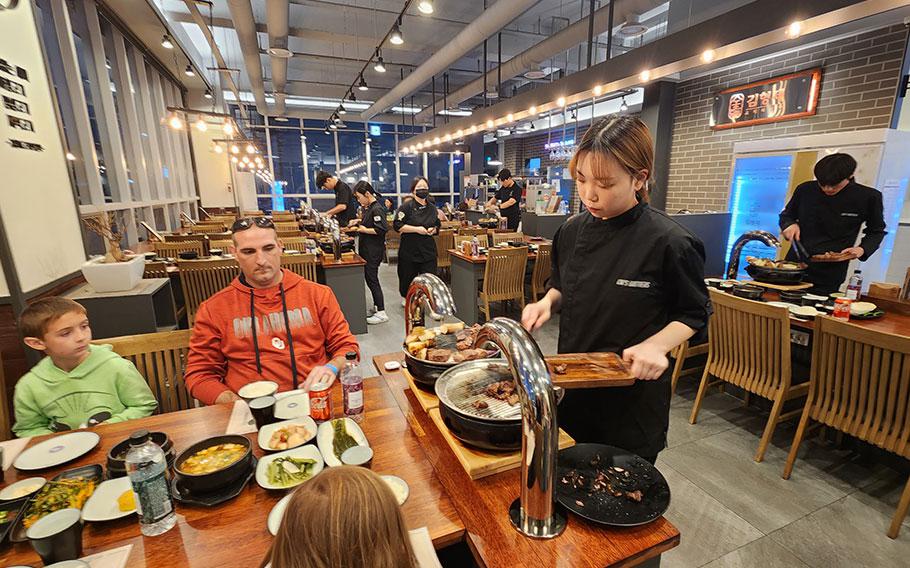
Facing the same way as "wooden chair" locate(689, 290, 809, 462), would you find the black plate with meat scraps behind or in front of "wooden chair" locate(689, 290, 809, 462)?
behind

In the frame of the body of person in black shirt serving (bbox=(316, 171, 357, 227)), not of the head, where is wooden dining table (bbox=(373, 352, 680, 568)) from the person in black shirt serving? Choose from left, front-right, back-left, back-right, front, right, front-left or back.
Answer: left

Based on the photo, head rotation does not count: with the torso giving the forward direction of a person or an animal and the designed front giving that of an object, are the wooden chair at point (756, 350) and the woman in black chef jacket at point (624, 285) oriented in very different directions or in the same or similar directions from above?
very different directions

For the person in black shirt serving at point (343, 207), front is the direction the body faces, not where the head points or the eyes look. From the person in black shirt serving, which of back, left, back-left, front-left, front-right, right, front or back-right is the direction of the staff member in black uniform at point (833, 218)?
back-left

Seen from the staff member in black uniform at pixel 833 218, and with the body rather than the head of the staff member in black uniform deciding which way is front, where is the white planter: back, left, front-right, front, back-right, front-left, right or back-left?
front-right

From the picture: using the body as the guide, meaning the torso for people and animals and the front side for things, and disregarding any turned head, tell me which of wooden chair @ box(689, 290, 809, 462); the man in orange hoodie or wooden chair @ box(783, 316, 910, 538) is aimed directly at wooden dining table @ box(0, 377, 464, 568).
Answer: the man in orange hoodie

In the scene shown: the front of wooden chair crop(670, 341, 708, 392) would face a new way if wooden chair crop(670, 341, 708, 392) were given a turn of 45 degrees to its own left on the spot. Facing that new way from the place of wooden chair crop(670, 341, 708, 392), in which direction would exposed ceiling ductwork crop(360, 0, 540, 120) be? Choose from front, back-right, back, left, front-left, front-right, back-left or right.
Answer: front-left
